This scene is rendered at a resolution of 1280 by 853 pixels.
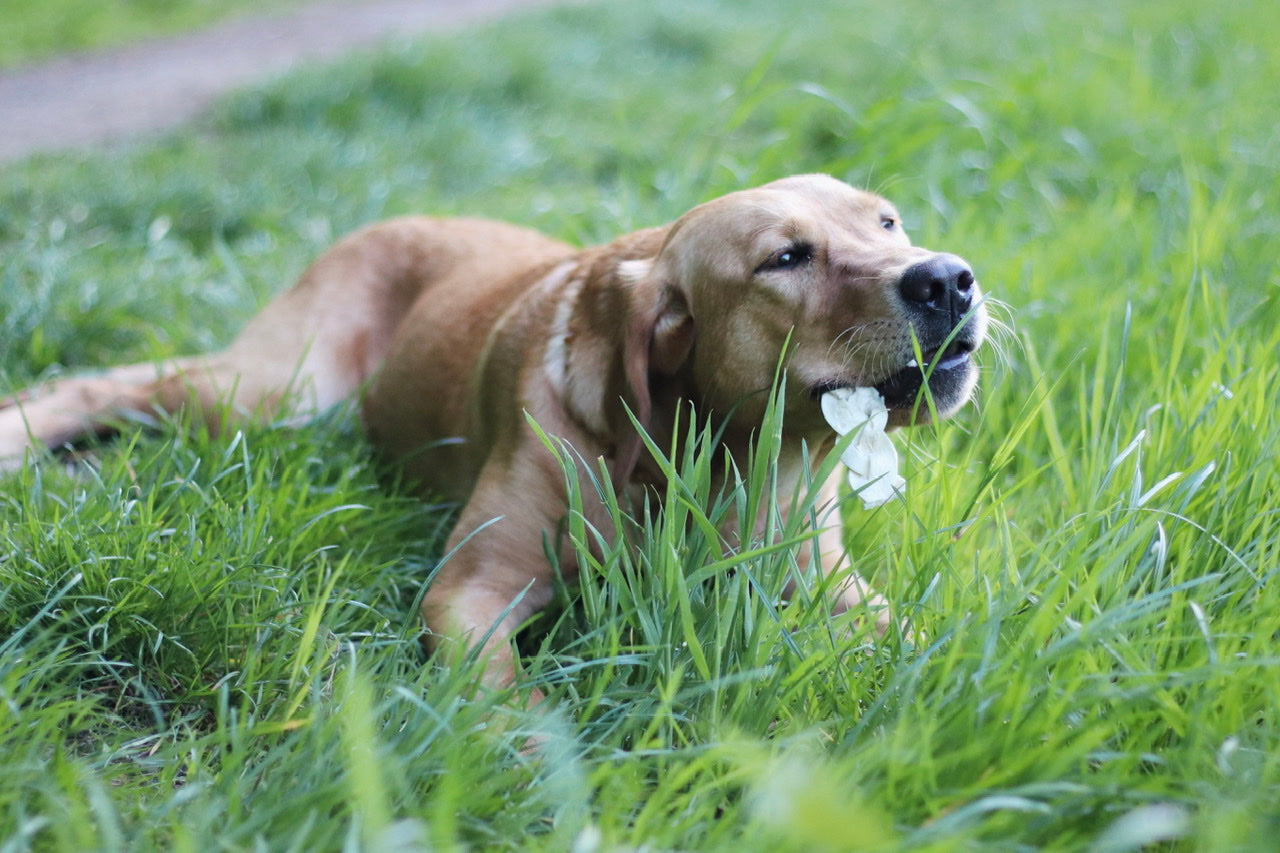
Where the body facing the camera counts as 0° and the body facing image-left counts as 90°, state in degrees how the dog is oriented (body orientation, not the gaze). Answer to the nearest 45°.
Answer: approximately 315°
